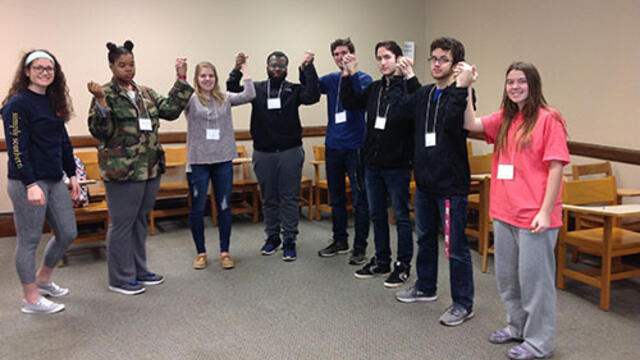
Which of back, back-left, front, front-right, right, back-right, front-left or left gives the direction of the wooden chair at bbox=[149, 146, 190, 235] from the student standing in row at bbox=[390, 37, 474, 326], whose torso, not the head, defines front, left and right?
right

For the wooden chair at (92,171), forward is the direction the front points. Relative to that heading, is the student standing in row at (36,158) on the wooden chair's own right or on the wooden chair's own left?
on the wooden chair's own right

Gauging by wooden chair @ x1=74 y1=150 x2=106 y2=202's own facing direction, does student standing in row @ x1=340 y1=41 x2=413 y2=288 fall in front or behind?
in front

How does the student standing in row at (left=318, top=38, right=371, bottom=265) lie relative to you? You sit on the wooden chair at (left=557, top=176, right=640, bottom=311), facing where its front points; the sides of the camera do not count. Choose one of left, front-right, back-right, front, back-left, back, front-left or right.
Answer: back-right

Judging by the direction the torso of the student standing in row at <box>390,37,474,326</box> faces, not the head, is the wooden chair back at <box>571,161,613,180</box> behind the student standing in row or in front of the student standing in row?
behind

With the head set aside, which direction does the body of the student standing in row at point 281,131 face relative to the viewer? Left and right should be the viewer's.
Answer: facing the viewer

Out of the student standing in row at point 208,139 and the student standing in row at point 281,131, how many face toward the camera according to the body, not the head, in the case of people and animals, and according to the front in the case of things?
2

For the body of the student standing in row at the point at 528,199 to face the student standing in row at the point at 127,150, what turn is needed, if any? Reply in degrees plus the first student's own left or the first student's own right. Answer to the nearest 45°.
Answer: approximately 45° to the first student's own right

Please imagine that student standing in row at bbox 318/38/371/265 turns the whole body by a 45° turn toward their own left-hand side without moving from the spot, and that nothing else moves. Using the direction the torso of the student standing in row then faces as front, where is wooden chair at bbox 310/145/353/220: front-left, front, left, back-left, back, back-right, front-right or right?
back

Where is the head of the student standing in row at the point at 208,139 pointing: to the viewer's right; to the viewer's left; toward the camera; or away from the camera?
toward the camera

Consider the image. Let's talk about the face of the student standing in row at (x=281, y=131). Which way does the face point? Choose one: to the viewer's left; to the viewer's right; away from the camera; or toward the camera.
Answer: toward the camera

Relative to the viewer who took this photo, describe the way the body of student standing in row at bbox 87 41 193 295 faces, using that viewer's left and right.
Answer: facing the viewer and to the right of the viewer

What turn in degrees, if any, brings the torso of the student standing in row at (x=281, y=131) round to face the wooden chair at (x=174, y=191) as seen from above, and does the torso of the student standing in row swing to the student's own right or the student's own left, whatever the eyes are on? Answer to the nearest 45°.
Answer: approximately 135° to the student's own right

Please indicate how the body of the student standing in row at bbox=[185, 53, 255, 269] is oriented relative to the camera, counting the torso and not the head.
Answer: toward the camera

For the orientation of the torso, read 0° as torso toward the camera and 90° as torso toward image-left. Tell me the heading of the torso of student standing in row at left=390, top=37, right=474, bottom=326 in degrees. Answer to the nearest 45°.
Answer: approximately 45°

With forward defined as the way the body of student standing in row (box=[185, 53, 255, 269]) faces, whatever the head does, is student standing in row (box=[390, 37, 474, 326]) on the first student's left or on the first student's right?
on the first student's left
